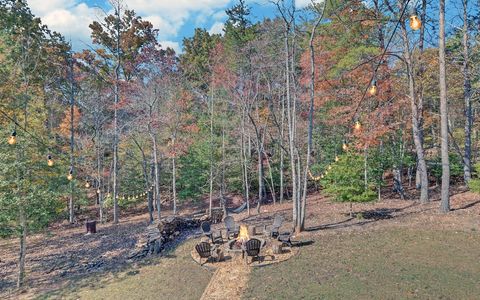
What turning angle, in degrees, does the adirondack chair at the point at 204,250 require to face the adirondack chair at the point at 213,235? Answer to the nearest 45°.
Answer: approximately 45° to its left

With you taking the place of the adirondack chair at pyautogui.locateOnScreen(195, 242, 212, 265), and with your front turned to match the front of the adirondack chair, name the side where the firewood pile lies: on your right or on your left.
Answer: on your left

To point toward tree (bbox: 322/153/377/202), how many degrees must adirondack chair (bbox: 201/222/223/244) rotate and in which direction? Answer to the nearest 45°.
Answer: approximately 45° to its left

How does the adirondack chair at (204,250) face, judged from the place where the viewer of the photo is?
facing away from the viewer and to the right of the viewer

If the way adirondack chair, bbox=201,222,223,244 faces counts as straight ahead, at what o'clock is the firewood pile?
The firewood pile is roughly at 6 o'clock from the adirondack chair.

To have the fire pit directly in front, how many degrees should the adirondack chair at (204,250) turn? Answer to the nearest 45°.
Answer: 0° — it already faces it

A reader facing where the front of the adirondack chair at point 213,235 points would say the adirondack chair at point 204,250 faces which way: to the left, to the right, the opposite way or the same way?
to the left

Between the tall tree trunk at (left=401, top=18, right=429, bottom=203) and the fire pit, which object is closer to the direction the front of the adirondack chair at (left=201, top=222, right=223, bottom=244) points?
the fire pit

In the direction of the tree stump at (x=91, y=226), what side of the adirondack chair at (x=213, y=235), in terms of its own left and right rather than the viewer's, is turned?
back

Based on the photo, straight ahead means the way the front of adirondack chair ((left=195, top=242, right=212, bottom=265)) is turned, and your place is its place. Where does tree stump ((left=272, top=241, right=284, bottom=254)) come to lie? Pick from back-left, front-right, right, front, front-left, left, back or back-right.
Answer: front-right

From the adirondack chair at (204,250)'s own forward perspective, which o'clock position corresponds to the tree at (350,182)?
The tree is roughly at 1 o'clock from the adirondack chair.

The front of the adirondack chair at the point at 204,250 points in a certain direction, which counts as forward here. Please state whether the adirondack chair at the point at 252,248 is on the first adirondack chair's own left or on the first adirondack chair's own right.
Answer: on the first adirondack chair's own right
